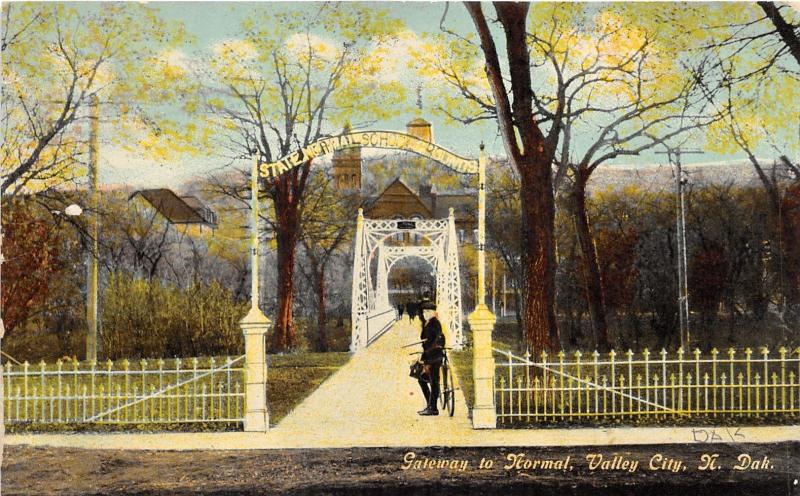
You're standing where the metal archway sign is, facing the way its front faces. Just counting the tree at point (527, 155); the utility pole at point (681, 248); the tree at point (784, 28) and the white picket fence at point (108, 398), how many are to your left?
3

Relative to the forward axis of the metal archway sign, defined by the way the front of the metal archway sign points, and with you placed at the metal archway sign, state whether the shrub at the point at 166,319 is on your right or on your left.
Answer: on your right

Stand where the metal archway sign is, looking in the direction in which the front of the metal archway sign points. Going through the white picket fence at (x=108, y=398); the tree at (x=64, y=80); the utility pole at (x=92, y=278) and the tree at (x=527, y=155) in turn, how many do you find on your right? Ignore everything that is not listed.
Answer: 3

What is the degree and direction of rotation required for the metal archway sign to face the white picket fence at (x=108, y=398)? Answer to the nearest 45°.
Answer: approximately 90° to its right

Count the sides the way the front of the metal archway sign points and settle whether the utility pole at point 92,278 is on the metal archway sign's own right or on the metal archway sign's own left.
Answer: on the metal archway sign's own right

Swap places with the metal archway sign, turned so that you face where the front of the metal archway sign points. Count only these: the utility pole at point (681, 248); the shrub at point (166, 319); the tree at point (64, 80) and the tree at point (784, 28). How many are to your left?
2

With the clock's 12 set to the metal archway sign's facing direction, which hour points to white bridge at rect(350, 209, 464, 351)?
The white bridge is roughly at 6 o'clock from the metal archway sign.

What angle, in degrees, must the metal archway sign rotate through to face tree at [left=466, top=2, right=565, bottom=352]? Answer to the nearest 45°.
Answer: approximately 90° to its left

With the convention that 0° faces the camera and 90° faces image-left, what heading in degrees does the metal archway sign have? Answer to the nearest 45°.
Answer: approximately 0°

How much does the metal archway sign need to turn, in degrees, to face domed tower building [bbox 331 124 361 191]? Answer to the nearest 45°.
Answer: approximately 180°

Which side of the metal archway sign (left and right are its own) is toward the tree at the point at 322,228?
back

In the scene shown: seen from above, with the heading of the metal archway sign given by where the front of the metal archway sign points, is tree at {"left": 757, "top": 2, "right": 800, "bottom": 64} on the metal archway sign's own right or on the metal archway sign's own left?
on the metal archway sign's own left
